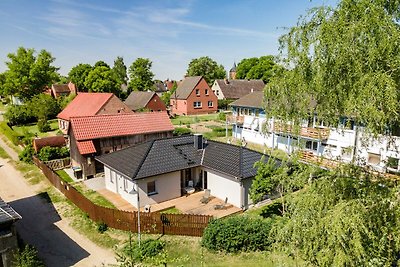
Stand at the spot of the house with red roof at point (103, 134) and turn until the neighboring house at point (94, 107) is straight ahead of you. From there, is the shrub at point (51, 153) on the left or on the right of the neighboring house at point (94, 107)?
left

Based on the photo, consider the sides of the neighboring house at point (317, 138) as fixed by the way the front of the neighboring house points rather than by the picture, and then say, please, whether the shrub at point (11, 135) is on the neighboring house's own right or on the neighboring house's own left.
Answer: on the neighboring house's own right

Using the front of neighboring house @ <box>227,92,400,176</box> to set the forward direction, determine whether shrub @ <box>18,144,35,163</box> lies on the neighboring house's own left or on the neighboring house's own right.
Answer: on the neighboring house's own right

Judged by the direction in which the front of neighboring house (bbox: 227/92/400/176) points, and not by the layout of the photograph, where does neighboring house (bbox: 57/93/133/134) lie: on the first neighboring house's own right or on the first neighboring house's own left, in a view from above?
on the first neighboring house's own right

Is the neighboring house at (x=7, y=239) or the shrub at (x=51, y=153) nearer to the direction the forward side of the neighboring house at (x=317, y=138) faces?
the neighboring house

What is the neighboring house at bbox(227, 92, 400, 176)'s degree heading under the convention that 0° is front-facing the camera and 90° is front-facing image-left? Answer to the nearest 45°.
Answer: approximately 45°

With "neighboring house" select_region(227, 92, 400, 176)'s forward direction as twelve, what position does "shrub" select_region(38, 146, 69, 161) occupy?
The shrub is roughly at 2 o'clock from the neighboring house.

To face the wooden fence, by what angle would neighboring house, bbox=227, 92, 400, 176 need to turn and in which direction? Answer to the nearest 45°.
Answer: approximately 45° to its right
